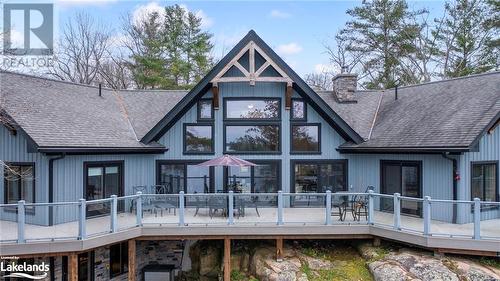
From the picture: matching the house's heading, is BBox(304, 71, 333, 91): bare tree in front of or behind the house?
behind

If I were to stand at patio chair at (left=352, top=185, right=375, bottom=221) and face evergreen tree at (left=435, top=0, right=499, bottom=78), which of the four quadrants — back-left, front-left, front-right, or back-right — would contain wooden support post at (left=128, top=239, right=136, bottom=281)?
back-left

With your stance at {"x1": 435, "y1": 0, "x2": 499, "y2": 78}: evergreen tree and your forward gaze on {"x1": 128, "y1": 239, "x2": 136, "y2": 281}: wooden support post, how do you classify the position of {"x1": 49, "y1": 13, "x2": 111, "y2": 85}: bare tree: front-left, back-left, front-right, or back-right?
front-right

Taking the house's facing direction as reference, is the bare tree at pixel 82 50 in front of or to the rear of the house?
to the rear

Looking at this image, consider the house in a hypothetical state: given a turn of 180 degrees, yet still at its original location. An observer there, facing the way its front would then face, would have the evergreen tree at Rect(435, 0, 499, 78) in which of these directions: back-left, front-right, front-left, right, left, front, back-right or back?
front-right

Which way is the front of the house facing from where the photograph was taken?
facing the viewer

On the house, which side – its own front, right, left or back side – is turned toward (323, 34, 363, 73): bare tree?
back
